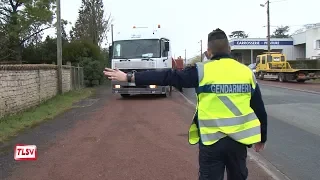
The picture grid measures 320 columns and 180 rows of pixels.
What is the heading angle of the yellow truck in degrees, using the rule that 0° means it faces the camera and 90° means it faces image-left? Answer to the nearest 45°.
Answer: approximately 135°

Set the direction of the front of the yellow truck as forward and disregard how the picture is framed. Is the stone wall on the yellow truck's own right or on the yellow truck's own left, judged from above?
on the yellow truck's own left

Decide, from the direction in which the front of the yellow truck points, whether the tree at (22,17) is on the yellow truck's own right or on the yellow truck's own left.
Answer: on the yellow truck's own left

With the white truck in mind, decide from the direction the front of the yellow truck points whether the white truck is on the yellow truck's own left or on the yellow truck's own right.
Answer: on the yellow truck's own left
